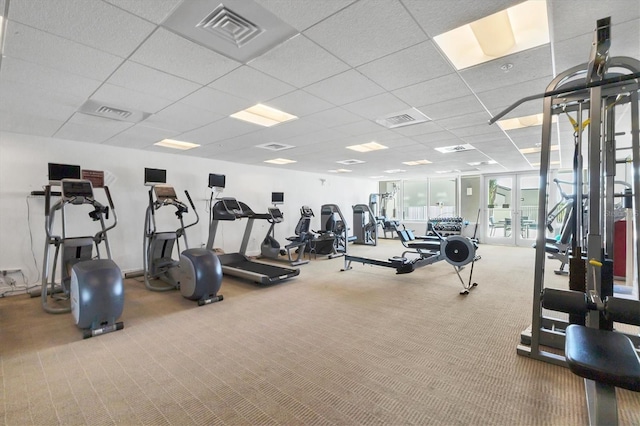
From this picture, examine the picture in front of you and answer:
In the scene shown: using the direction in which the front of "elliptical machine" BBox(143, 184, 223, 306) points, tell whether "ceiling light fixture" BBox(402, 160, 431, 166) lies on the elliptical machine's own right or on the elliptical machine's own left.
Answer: on the elliptical machine's own right

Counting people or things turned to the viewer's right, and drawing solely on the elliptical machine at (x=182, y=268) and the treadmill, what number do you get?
0

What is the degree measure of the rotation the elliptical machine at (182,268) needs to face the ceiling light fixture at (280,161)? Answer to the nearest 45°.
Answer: approximately 90° to its right

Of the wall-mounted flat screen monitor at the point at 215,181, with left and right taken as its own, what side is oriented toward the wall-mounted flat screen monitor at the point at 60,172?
right

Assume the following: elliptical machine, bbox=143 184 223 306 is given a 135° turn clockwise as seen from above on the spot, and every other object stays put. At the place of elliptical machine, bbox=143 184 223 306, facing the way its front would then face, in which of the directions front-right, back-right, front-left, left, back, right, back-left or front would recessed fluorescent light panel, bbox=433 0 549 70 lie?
front-right

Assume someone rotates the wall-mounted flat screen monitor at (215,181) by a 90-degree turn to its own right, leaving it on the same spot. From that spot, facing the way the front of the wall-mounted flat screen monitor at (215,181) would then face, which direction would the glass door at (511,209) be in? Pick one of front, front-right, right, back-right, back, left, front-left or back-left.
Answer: back-left

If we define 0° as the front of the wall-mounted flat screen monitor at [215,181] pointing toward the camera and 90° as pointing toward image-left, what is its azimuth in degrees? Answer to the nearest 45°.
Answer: approximately 315°

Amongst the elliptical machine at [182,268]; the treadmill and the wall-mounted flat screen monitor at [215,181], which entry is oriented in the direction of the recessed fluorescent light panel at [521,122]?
the wall-mounted flat screen monitor

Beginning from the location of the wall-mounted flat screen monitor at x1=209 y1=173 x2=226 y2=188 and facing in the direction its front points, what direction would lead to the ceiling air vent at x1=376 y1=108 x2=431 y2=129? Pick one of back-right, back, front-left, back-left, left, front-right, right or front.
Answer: front

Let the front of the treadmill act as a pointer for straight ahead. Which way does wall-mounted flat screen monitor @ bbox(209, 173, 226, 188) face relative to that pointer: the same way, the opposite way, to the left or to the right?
the opposite way

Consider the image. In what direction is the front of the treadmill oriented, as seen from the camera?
facing away from the viewer and to the left of the viewer

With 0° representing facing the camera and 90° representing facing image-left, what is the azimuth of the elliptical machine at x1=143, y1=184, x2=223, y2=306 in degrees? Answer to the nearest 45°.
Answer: approximately 135°

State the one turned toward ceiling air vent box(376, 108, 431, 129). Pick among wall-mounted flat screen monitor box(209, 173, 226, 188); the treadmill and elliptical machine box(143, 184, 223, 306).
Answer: the wall-mounted flat screen monitor

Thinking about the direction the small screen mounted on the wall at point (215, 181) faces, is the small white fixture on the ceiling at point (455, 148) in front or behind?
in front
